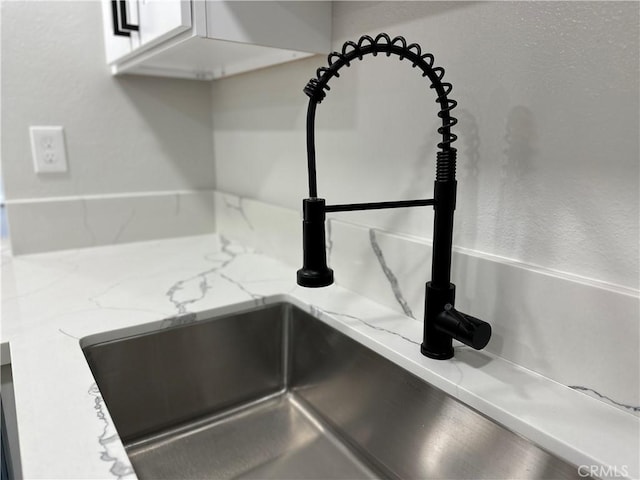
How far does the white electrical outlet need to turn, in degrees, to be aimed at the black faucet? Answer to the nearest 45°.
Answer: approximately 45° to its left

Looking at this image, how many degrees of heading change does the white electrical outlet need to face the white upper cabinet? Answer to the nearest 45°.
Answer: approximately 45° to its left

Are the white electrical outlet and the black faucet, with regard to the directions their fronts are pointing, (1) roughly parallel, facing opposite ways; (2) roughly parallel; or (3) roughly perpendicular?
roughly perpendicular

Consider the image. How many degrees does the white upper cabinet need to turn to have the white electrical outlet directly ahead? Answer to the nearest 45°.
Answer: approximately 90° to its right
